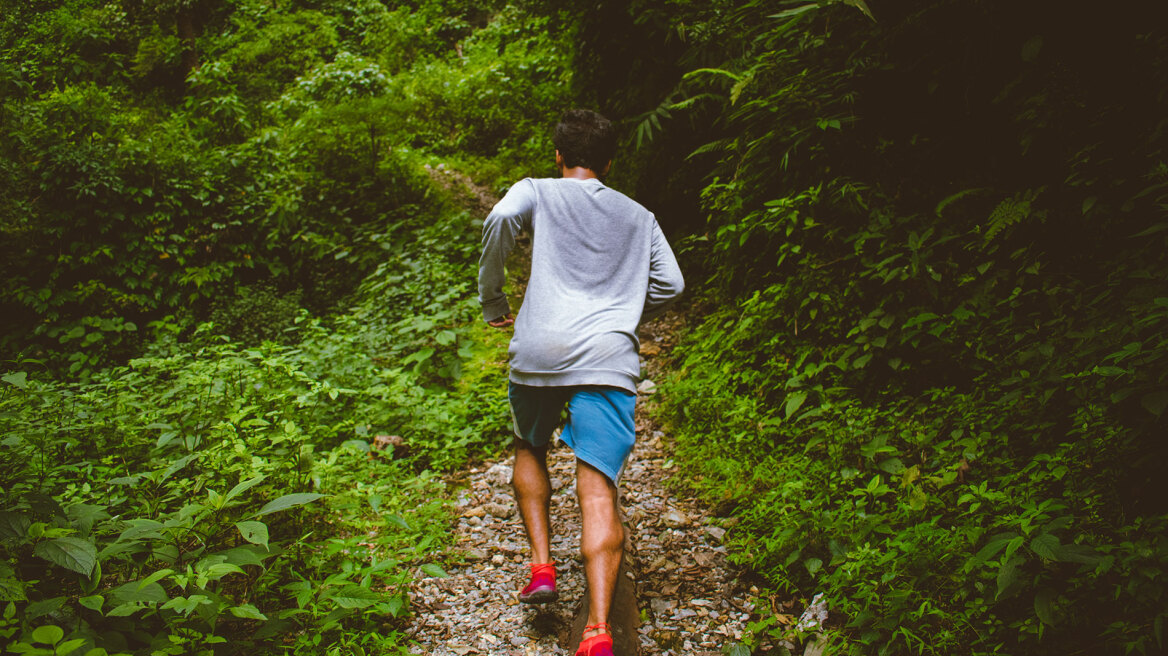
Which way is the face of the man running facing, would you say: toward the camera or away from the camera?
away from the camera

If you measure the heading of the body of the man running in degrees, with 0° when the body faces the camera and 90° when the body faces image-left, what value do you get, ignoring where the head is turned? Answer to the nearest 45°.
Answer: approximately 180°
